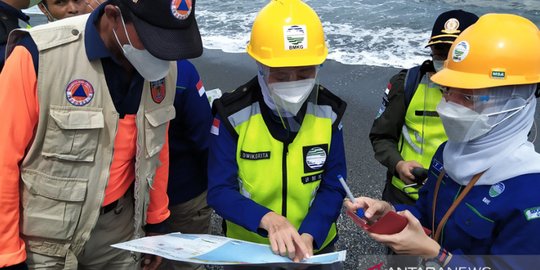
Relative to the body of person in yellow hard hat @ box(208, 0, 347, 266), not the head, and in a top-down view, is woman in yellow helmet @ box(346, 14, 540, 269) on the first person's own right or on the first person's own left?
on the first person's own left

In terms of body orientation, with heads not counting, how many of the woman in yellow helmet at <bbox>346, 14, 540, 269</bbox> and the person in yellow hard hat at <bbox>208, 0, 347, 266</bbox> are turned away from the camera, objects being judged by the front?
0

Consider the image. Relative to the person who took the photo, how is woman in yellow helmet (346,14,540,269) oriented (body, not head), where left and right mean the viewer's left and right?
facing the viewer and to the left of the viewer

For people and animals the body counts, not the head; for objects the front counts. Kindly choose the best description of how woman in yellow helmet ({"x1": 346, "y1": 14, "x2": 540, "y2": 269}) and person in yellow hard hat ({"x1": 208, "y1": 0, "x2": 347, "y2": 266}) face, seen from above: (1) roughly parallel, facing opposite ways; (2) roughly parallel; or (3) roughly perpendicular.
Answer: roughly perpendicular

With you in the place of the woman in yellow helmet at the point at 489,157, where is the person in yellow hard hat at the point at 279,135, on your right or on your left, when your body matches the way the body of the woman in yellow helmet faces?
on your right

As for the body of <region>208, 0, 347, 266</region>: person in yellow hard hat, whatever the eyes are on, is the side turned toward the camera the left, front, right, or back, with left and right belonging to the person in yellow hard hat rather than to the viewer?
front

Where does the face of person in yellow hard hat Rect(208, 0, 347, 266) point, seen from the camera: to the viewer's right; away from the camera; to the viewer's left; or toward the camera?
toward the camera
